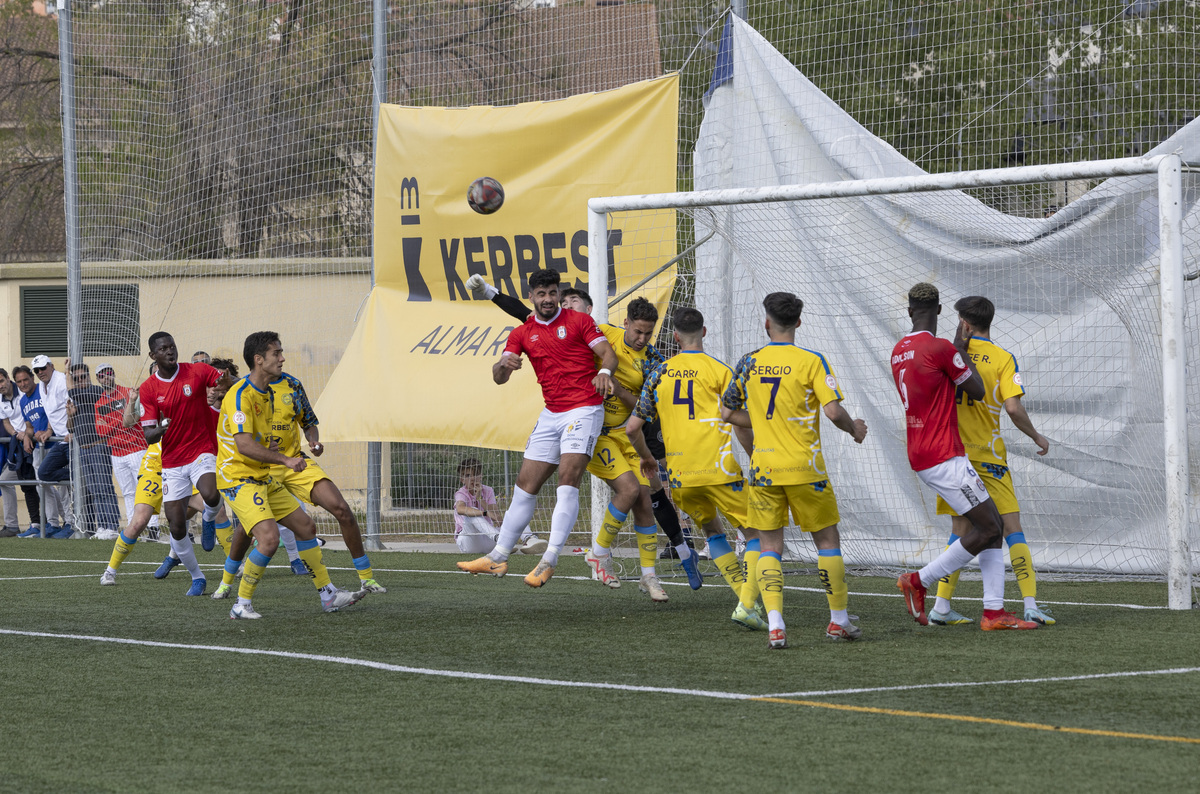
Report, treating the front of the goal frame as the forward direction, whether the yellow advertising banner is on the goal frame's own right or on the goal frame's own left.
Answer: on the goal frame's own right

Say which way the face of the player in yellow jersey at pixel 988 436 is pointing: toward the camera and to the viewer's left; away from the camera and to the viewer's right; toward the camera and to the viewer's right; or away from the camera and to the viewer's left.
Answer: away from the camera and to the viewer's left

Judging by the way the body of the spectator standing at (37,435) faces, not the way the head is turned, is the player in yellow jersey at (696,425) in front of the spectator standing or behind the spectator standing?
in front

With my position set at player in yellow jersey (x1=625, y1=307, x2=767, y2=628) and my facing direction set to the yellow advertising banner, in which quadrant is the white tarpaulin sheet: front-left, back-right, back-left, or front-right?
front-right

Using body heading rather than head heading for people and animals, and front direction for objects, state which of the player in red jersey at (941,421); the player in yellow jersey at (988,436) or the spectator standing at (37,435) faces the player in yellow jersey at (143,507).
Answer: the spectator standing

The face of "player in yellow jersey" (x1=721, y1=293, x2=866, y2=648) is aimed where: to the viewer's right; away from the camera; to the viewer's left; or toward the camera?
away from the camera

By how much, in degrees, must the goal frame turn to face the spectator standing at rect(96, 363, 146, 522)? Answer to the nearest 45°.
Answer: approximately 90° to its right

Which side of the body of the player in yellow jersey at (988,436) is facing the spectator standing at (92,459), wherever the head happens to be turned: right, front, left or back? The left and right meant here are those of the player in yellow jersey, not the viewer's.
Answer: left

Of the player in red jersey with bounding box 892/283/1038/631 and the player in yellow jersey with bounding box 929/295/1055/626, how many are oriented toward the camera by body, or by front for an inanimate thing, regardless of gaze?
0

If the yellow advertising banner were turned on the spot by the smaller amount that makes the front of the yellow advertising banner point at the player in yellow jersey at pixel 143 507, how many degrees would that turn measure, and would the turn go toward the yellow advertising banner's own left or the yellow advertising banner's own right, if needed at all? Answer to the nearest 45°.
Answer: approximately 45° to the yellow advertising banner's own right

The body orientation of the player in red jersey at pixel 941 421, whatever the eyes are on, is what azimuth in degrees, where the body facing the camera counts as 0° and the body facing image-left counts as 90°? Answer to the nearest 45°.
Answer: approximately 225°

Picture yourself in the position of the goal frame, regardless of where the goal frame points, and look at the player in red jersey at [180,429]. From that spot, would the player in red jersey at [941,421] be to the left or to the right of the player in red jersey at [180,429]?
left

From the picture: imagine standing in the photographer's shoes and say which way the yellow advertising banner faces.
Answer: facing the viewer

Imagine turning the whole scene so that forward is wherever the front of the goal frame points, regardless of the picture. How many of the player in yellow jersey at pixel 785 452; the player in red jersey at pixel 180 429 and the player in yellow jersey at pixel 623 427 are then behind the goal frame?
0

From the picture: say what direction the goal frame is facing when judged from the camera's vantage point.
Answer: facing the viewer and to the left of the viewer

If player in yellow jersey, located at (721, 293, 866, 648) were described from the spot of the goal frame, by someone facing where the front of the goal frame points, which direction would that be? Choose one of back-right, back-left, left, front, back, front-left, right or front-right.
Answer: front

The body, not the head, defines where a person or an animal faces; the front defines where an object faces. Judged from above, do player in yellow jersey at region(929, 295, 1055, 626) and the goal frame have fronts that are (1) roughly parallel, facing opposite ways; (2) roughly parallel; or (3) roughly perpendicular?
roughly parallel, facing opposite ways

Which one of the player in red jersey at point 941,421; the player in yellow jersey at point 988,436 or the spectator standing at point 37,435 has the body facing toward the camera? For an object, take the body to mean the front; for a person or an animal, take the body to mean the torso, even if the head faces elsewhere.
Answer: the spectator standing
